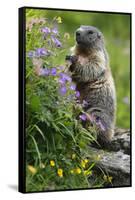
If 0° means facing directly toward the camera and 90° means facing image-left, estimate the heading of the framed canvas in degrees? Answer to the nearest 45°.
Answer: approximately 315°
